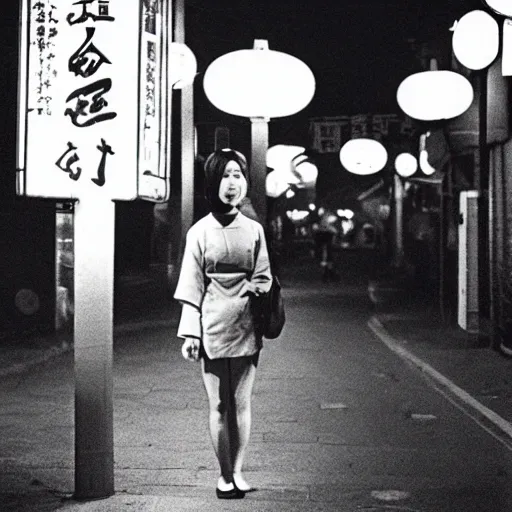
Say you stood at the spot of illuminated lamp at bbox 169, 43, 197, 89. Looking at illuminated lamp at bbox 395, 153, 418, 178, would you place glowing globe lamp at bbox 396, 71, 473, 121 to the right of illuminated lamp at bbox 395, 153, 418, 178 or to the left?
right

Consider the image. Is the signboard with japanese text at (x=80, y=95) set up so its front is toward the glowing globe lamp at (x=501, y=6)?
no

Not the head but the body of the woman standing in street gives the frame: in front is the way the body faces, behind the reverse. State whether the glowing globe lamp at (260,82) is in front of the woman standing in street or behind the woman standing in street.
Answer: behind

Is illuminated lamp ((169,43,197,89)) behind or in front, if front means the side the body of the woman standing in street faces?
behind

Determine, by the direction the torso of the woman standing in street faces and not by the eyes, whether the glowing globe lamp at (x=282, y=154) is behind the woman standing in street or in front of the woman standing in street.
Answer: behind

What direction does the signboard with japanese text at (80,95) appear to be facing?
toward the camera

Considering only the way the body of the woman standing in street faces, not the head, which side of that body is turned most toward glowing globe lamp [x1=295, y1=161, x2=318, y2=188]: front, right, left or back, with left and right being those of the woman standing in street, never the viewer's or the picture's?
back

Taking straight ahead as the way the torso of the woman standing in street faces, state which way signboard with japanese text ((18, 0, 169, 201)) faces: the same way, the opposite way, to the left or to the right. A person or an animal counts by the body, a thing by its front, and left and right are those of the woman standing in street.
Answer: the same way

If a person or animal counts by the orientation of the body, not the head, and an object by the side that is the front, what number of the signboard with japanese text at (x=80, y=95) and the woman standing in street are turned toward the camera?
2

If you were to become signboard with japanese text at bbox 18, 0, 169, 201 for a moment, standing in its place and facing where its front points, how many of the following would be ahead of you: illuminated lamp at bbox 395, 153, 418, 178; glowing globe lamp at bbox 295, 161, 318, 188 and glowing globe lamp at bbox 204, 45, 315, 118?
0
